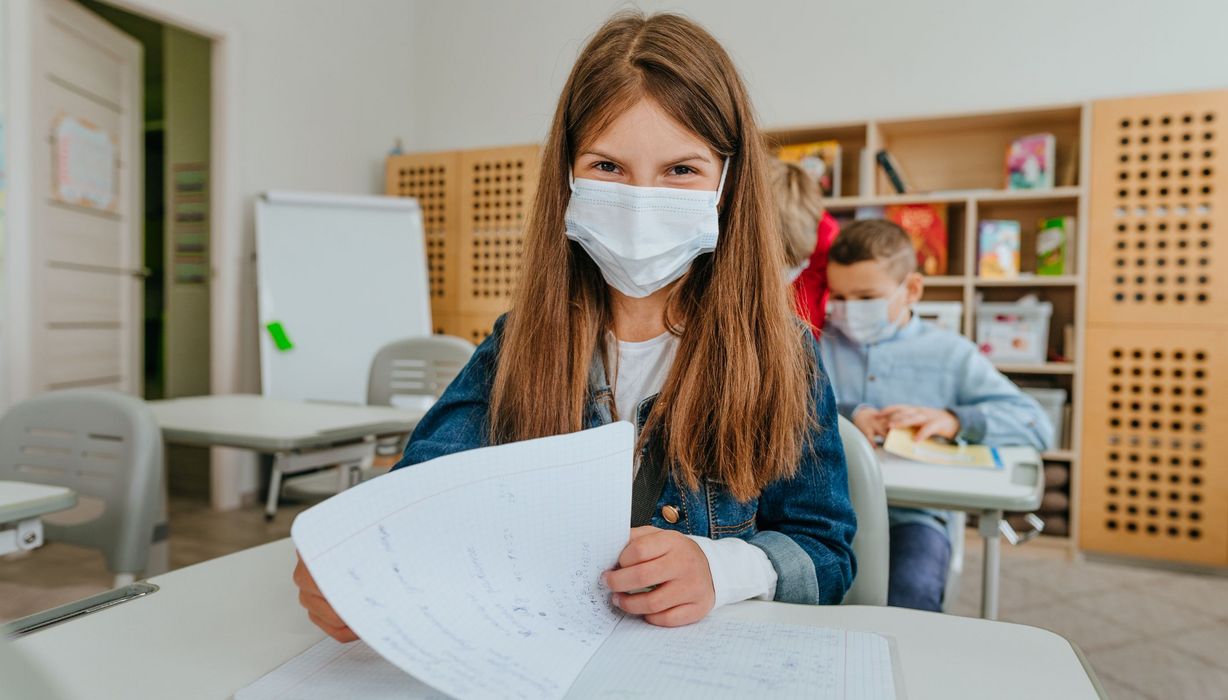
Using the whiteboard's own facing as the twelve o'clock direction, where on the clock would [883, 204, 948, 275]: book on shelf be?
The book on shelf is roughly at 10 o'clock from the whiteboard.

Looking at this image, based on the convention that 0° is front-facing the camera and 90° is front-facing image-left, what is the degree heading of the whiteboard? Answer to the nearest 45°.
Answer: approximately 0°

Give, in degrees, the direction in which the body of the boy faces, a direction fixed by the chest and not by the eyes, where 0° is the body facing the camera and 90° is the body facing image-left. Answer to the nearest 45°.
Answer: approximately 45°

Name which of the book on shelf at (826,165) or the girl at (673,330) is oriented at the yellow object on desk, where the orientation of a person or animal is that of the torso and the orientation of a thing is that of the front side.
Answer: the book on shelf

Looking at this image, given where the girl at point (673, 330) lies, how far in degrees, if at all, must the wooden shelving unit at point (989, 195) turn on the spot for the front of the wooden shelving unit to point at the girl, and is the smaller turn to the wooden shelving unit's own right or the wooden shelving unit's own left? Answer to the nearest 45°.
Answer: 0° — it already faces them

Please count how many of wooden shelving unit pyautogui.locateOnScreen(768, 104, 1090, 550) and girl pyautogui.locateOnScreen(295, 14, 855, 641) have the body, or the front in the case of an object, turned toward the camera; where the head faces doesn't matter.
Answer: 2

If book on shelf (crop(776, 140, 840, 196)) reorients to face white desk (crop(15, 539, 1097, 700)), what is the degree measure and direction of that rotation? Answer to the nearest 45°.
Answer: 0° — it already faces it
